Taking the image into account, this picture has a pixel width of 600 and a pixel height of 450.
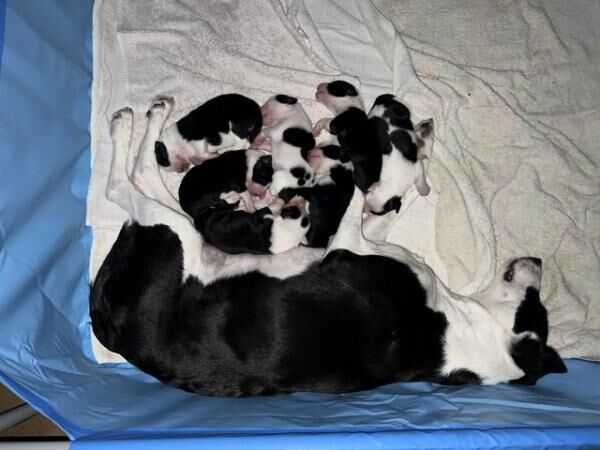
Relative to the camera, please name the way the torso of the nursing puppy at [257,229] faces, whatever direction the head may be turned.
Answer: to the viewer's right

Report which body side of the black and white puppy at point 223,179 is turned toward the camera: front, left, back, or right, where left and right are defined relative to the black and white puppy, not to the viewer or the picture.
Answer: right

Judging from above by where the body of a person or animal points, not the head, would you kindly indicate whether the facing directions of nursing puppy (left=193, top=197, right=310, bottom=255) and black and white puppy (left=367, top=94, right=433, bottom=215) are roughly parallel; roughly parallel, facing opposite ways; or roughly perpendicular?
roughly perpendicular

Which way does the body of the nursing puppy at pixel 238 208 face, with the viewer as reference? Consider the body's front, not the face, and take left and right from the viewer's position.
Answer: facing to the right of the viewer
